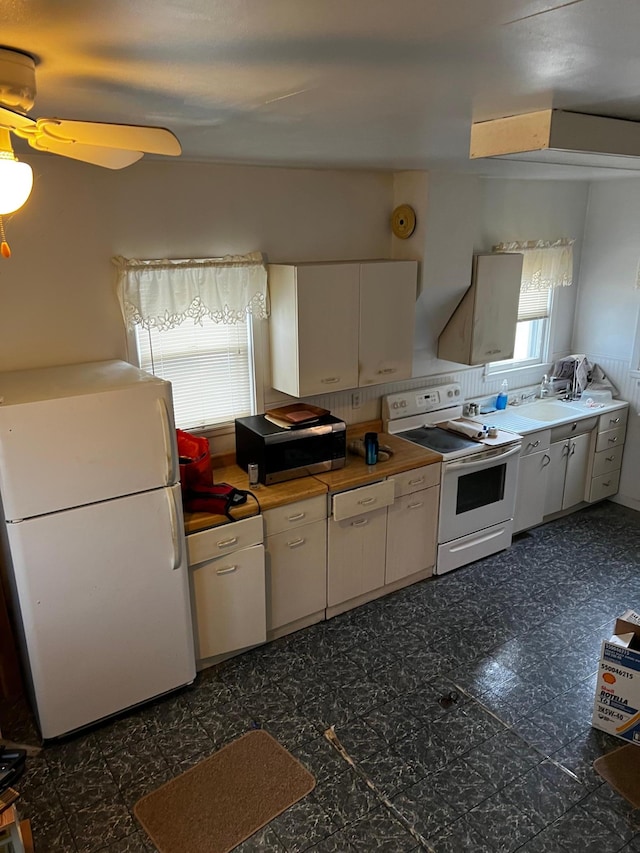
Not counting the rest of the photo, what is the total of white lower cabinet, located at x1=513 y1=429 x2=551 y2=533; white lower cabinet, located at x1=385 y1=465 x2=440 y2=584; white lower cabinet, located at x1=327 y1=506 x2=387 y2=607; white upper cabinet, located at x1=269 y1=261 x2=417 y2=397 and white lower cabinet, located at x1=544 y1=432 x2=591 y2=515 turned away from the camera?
0

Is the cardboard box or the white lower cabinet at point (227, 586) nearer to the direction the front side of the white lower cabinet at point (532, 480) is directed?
the cardboard box

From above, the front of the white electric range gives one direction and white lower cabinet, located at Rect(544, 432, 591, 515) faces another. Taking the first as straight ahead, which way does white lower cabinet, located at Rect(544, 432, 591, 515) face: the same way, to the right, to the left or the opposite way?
the same way

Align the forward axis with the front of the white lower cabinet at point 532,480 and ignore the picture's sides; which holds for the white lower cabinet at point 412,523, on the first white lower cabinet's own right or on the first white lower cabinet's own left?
on the first white lower cabinet's own right

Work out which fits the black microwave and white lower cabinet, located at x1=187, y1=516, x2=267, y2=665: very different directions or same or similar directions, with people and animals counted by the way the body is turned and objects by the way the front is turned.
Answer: same or similar directions

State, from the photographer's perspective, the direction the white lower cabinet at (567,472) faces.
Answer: facing the viewer and to the right of the viewer

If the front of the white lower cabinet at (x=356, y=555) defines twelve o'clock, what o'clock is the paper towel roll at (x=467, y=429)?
The paper towel roll is roughly at 9 o'clock from the white lower cabinet.

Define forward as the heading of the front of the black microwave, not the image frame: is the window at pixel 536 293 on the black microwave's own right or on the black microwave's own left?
on the black microwave's own left

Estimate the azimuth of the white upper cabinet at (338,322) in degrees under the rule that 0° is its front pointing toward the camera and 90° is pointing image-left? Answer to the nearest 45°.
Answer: approximately 315°

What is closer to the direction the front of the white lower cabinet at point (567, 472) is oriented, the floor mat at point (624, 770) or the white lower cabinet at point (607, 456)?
the floor mat

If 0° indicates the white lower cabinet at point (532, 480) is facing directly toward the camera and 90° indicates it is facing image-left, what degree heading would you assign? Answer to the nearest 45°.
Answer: approximately 315°

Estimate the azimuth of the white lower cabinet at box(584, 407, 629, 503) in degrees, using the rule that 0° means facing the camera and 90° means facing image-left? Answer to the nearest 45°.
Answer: approximately 315°

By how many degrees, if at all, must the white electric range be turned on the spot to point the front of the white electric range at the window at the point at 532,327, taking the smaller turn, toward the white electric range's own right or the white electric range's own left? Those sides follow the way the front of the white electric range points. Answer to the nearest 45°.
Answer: approximately 135° to the white electric range's own left

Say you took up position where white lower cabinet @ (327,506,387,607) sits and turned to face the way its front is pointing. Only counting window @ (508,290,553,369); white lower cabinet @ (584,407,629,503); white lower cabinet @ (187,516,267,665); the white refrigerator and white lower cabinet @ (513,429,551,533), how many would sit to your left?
3

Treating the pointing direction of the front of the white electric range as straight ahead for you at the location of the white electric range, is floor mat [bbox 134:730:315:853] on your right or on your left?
on your right
